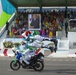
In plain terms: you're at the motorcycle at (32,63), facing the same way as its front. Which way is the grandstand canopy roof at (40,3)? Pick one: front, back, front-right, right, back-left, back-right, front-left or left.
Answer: right

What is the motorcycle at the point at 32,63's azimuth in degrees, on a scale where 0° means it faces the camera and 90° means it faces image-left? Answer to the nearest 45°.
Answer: approximately 90°
